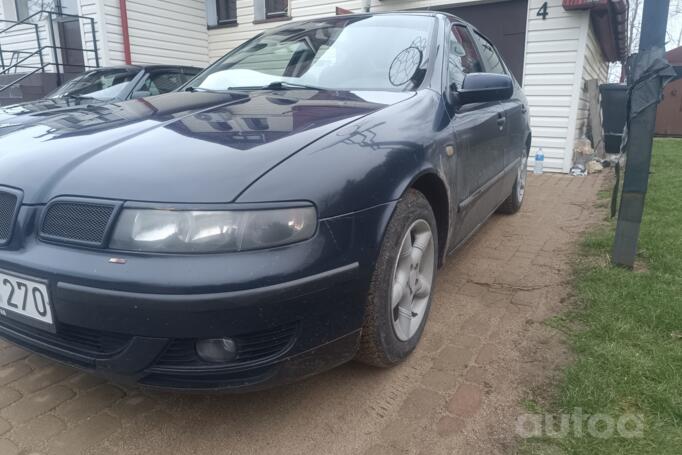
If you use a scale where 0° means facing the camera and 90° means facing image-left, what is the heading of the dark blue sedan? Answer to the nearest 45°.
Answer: approximately 45°

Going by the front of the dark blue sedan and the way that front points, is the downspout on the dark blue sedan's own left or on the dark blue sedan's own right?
on the dark blue sedan's own right

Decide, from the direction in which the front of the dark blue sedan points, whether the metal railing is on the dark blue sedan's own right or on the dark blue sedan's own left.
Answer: on the dark blue sedan's own right

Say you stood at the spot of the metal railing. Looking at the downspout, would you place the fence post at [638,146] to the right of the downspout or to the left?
right

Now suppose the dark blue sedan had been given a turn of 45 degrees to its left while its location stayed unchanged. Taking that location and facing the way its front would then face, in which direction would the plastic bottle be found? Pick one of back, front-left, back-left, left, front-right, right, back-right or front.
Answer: back-left

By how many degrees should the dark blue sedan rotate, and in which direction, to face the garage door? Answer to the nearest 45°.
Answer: approximately 180°

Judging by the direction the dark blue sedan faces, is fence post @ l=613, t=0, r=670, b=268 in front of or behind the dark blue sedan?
behind
